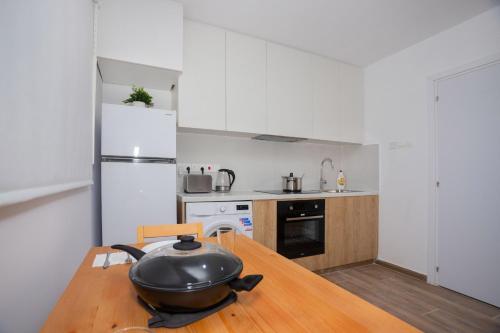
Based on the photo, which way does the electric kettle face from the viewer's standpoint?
to the viewer's left

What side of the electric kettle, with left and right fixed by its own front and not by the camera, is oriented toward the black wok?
left

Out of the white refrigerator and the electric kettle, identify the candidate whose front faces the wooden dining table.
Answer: the white refrigerator

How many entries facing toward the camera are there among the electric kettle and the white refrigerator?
1

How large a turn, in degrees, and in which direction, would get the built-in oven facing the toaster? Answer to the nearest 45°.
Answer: approximately 90° to its right

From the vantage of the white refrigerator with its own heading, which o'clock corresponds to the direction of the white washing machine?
The white washing machine is roughly at 9 o'clock from the white refrigerator.

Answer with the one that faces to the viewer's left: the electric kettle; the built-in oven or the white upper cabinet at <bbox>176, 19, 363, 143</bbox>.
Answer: the electric kettle

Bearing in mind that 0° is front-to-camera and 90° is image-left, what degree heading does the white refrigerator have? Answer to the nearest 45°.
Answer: approximately 0°

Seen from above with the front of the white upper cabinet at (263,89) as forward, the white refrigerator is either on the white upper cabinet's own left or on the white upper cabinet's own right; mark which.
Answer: on the white upper cabinet's own right

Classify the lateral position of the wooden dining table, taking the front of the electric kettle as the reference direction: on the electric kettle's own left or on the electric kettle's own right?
on the electric kettle's own left

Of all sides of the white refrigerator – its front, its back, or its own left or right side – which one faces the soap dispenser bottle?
left
